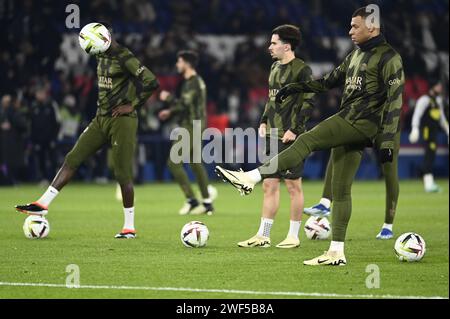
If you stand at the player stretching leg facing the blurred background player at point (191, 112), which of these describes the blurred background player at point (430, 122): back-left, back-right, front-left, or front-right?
front-right

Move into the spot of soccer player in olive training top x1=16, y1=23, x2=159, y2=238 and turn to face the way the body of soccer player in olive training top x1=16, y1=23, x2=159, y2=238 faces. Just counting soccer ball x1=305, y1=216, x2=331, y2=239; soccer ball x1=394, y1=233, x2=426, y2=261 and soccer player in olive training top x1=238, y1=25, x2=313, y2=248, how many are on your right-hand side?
0

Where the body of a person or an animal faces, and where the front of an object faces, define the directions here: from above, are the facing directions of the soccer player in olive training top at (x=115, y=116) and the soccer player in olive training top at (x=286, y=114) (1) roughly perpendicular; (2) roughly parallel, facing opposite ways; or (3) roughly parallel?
roughly parallel

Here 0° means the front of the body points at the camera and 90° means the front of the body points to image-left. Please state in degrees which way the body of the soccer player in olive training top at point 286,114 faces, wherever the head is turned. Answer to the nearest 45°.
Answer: approximately 45°

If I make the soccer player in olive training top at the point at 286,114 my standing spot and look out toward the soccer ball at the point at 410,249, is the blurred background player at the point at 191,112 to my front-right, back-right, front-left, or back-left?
back-left

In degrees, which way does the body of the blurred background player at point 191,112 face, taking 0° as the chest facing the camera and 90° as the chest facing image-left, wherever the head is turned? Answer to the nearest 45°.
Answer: approximately 90°

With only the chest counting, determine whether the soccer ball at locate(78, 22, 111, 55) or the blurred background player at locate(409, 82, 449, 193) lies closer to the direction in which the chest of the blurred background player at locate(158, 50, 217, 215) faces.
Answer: the soccer ball

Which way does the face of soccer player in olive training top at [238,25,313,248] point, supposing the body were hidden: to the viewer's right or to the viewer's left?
to the viewer's left

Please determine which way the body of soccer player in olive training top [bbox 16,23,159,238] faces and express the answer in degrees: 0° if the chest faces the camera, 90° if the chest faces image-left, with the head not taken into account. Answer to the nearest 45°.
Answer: approximately 45°

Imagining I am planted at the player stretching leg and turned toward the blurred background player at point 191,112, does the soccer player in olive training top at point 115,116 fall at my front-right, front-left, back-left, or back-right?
front-left

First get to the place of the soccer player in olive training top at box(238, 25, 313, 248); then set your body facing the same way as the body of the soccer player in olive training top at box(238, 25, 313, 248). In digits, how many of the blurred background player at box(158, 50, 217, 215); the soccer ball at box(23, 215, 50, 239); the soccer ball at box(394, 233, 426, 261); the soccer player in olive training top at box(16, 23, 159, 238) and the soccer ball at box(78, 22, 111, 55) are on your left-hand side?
1

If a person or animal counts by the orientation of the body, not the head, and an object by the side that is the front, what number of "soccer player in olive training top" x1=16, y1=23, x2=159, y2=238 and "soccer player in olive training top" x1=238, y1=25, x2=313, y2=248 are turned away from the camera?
0

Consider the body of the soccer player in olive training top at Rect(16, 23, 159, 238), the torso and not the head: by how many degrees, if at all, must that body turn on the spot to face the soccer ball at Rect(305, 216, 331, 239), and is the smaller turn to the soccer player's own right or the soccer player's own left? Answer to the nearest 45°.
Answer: approximately 135° to the soccer player's own left
